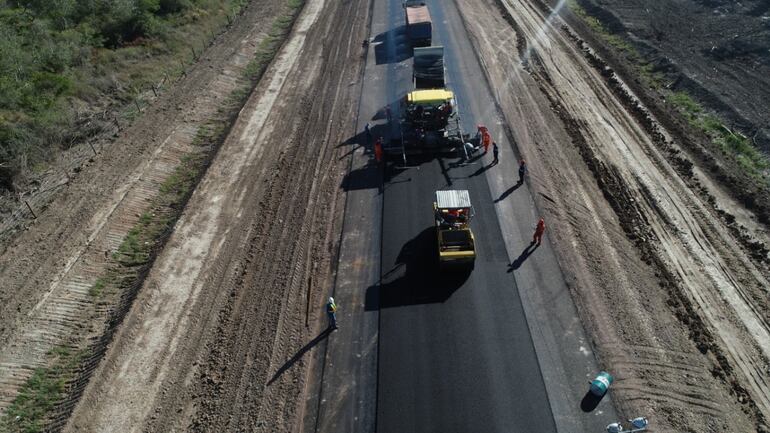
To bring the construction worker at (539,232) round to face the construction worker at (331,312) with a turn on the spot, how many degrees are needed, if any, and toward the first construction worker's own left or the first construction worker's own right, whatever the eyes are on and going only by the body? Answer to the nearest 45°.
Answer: approximately 45° to the first construction worker's own left

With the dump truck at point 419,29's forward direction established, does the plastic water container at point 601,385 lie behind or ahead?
behind

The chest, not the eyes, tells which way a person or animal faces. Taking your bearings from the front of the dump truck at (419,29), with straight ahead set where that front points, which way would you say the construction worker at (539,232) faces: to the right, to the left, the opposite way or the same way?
to the left

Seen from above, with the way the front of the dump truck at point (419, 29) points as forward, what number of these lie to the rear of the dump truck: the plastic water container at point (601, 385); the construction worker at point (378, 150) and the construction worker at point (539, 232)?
3

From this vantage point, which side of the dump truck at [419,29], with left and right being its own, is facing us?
back

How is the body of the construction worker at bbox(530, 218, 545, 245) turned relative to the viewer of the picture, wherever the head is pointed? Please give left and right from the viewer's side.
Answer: facing to the left of the viewer

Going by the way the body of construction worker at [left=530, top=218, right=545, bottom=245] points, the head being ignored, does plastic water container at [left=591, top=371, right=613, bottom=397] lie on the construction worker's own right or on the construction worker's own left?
on the construction worker's own left

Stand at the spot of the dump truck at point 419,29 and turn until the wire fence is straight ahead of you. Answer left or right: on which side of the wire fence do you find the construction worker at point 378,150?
left

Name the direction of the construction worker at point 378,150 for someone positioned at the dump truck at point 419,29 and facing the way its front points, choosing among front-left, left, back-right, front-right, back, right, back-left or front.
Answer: back

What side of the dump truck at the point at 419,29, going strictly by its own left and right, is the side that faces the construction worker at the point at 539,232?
back

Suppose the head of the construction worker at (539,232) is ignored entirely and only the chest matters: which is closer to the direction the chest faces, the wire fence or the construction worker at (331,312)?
the wire fence

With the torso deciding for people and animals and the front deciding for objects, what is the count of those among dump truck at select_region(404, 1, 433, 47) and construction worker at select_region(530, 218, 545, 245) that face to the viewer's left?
1

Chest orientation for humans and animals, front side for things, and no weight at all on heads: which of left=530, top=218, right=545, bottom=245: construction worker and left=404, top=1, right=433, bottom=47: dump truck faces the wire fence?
the construction worker

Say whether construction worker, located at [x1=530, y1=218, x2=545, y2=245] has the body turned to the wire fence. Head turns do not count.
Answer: yes

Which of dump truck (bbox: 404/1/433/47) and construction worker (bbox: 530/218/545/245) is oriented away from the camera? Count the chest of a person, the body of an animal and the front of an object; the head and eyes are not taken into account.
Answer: the dump truck

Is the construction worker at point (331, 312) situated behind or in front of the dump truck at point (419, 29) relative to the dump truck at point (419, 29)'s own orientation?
behind

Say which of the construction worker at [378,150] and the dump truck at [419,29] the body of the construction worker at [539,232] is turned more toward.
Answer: the construction worker
